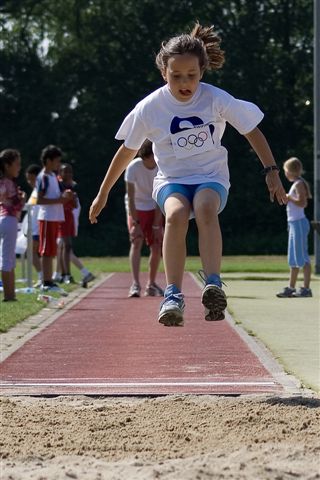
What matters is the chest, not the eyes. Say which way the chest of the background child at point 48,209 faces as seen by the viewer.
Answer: to the viewer's right

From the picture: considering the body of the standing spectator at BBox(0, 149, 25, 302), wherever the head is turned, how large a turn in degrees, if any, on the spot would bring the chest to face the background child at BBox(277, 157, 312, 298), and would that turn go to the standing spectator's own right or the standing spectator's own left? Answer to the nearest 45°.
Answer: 0° — they already face them

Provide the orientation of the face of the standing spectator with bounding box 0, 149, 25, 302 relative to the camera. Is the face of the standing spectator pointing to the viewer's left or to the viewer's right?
to the viewer's right

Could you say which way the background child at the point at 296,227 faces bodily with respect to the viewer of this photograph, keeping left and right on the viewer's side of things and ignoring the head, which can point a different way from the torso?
facing to the left of the viewer

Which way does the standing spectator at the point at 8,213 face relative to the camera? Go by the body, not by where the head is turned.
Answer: to the viewer's right

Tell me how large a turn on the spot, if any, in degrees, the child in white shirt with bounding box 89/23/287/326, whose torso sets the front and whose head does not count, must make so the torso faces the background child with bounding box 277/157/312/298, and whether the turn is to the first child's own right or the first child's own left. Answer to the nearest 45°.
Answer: approximately 180°

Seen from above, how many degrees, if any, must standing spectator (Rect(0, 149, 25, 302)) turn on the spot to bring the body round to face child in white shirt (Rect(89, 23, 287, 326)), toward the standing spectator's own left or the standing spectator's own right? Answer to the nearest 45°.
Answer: approximately 90° to the standing spectator's own right

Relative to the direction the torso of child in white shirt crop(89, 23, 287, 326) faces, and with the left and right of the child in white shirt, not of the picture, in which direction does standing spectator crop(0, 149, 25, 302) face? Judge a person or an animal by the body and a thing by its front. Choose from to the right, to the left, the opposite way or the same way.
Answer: to the left
